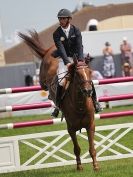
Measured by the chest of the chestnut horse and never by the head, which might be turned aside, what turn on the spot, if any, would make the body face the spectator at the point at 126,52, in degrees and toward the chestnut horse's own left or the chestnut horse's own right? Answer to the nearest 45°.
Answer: approximately 135° to the chestnut horse's own left

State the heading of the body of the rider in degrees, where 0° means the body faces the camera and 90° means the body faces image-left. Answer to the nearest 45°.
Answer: approximately 0°

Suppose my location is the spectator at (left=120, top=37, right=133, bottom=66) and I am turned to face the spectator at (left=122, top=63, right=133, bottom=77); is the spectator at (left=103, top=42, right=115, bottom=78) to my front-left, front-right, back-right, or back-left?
front-right

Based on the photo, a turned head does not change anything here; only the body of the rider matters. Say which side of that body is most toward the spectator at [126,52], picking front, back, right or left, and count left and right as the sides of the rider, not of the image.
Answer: back

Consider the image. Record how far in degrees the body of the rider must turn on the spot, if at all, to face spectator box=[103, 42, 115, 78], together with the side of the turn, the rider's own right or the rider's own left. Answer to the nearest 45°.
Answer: approximately 180°

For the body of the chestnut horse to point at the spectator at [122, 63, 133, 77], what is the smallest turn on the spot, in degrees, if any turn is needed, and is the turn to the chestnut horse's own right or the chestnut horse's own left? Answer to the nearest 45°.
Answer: approximately 135° to the chestnut horse's own left

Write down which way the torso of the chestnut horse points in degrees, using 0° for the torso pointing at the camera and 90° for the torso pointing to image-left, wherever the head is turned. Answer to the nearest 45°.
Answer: approximately 315°
